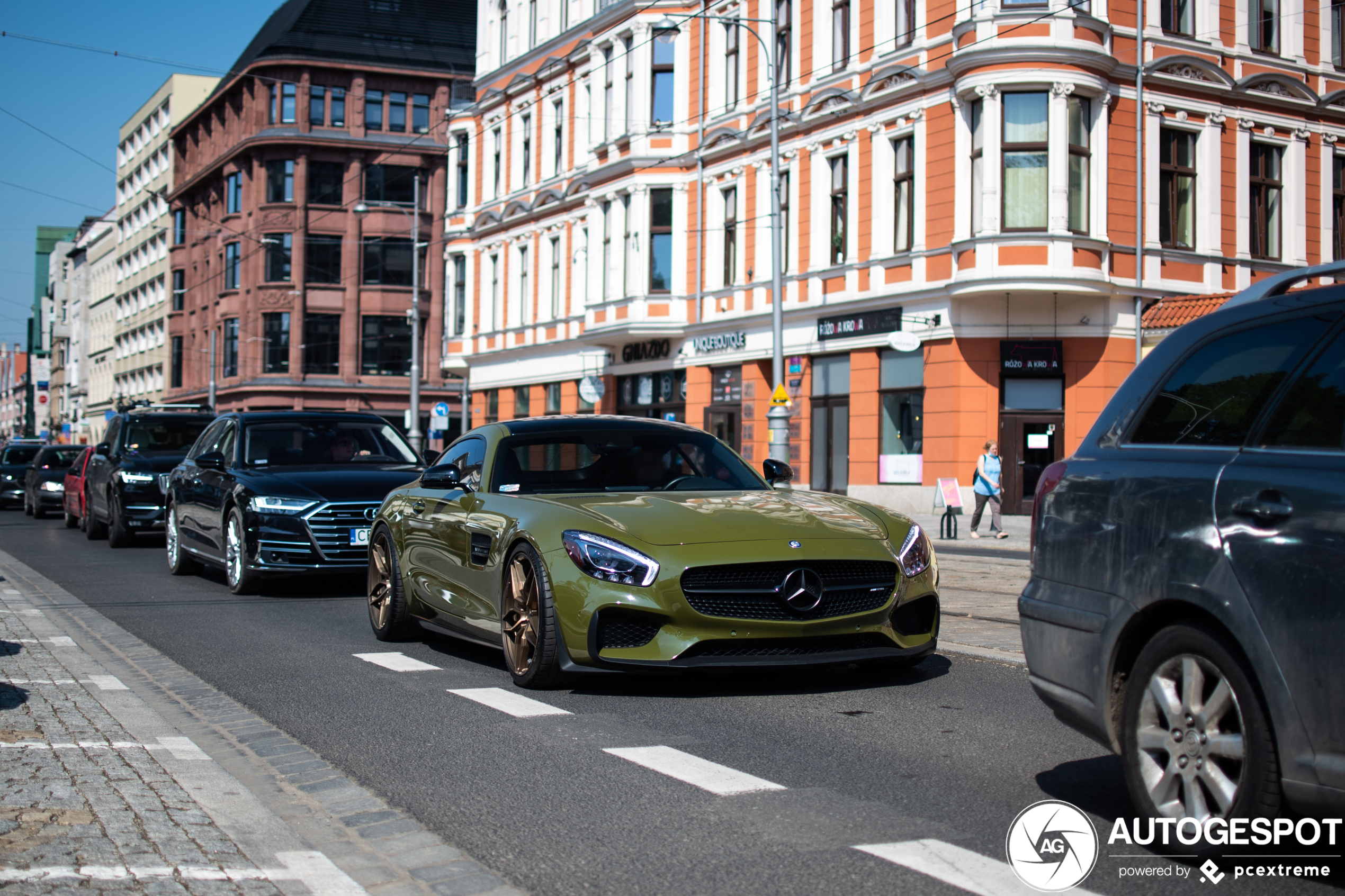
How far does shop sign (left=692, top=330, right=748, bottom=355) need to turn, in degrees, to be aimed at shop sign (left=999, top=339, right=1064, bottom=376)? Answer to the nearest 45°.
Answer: approximately 90° to its left

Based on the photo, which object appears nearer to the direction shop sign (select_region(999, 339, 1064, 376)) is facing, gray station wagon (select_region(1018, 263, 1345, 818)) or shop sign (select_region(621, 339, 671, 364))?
the gray station wagon

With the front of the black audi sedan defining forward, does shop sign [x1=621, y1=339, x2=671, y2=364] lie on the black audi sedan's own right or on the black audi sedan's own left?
on the black audi sedan's own left

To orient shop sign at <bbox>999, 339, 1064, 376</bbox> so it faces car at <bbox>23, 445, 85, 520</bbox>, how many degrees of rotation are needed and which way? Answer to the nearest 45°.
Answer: approximately 90° to its right

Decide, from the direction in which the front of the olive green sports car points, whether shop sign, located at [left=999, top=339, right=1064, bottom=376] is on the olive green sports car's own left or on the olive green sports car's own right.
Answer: on the olive green sports car's own left

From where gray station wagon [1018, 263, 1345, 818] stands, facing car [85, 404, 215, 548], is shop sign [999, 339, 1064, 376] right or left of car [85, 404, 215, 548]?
right

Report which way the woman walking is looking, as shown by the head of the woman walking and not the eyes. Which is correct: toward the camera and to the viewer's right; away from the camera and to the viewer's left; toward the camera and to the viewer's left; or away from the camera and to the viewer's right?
toward the camera and to the viewer's right

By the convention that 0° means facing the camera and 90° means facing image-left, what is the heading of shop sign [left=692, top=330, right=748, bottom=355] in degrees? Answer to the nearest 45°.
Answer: approximately 45°

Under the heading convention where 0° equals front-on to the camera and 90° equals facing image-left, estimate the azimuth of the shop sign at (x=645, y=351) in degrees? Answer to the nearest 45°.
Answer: approximately 45°

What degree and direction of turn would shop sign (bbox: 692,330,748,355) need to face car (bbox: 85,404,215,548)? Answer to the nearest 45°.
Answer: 0° — it already faces it
